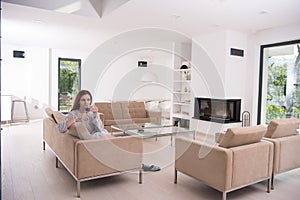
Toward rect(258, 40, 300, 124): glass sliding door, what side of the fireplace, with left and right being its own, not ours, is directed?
left

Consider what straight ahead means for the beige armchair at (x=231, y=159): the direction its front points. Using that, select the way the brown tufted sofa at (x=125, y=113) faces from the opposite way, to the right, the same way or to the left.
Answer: the opposite way

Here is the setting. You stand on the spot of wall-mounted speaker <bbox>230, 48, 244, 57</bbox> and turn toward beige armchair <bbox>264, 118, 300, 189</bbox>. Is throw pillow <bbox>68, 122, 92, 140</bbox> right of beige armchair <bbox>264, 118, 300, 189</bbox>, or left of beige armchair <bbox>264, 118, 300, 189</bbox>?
right

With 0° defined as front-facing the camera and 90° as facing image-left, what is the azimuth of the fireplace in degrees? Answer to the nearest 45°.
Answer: approximately 0°

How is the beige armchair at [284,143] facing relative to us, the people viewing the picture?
facing away from the viewer and to the left of the viewer

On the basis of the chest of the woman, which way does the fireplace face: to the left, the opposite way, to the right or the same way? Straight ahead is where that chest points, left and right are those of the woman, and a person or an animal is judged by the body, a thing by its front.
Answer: to the right
